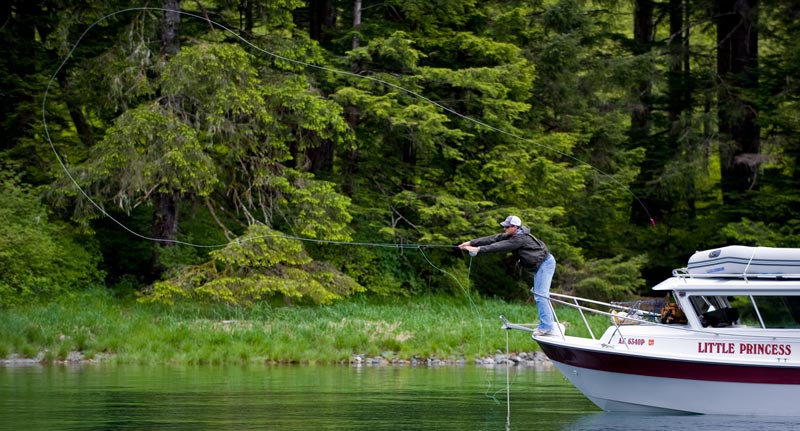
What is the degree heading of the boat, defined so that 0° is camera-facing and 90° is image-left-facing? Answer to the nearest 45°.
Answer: approximately 90°

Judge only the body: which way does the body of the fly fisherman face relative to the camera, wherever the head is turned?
to the viewer's left
